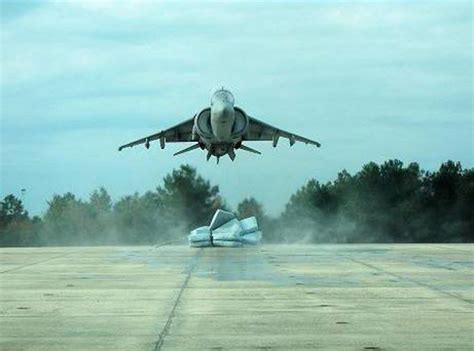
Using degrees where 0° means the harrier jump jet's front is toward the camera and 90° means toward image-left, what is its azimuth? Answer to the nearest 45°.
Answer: approximately 0°
